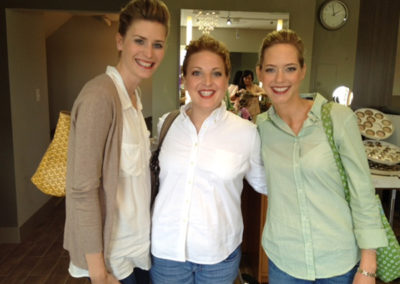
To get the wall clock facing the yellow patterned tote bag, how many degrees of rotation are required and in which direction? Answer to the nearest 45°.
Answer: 0° — it already faces it

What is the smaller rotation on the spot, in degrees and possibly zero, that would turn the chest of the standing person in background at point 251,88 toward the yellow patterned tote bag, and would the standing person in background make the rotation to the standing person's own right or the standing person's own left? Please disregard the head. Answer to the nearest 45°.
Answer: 0° — they already face it

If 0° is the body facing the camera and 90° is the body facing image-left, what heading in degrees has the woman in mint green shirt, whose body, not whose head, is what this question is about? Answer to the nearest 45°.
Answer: approximately 0°

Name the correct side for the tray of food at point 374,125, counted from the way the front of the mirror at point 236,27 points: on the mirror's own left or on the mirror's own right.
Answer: on the mirror's own left

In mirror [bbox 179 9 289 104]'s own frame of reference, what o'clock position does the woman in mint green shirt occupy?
The woman in mint green shirt is roughly at 12 o'clock from the mirror.

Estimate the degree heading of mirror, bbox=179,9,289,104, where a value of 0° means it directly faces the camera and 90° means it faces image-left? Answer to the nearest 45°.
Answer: approximately 0°

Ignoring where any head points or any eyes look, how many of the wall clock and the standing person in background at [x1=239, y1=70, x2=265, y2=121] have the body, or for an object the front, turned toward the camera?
2
